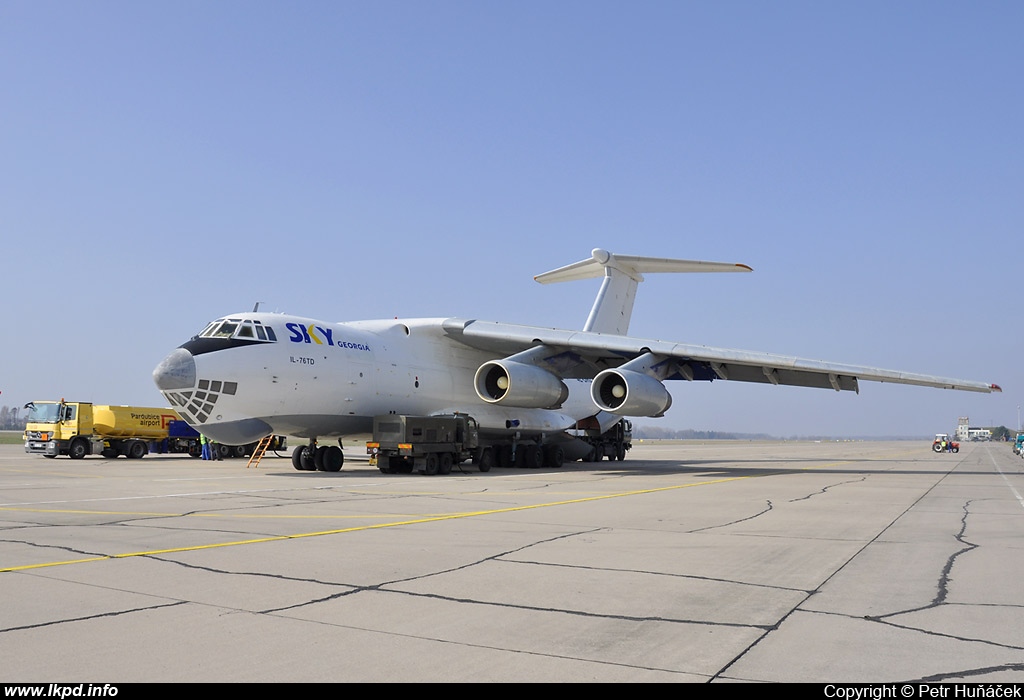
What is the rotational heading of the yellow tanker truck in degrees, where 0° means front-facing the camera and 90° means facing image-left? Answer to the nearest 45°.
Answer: approximately 45°

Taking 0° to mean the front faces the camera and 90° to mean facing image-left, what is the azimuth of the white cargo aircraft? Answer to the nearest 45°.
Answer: approximately 45°

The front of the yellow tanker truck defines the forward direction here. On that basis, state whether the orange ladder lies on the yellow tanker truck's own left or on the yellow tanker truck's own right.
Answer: on the yellow tanker truck's own left

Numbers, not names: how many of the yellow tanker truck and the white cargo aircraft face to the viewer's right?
0
